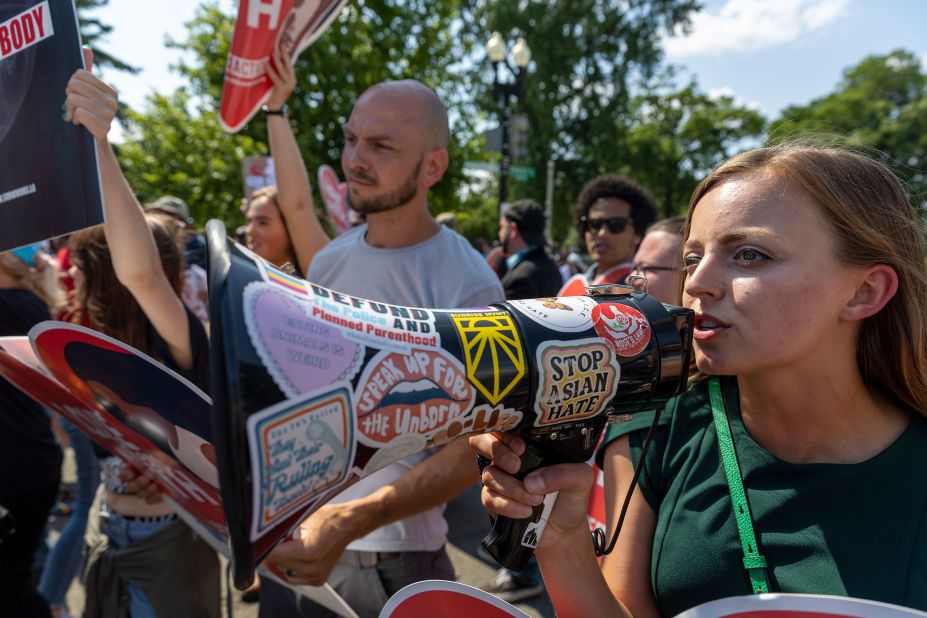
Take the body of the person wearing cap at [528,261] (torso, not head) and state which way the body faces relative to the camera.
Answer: to the viewer's left

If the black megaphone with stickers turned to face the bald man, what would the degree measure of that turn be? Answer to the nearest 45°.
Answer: approximately 90° to its right

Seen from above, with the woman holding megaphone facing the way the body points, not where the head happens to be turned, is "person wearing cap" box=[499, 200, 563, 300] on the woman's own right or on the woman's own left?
on the woman's own right

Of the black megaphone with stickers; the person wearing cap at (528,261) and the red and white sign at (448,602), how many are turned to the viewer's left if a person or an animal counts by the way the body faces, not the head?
2

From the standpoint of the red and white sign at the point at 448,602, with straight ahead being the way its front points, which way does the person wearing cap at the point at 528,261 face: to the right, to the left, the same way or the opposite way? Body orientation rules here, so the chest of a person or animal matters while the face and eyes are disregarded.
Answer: to the right

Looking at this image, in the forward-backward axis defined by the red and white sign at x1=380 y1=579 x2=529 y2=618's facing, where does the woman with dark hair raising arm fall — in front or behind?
behind

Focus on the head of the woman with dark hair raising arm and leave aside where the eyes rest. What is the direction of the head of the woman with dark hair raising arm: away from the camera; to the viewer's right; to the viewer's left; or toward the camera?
away from the camera

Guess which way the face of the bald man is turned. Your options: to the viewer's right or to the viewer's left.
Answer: to the viewer's left

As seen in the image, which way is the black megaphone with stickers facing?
to the viewer's left

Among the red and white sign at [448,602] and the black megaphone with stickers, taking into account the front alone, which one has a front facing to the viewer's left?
the black megaphone with stickers

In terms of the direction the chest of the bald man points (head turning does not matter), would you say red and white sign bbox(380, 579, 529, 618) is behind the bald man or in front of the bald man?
in front
